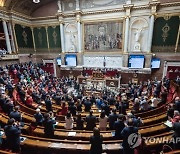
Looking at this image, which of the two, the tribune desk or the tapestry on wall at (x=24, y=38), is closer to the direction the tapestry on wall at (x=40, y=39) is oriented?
the tribune desk

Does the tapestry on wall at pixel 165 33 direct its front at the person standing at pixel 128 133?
yes

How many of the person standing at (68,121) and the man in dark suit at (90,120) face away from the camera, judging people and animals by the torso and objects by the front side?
2

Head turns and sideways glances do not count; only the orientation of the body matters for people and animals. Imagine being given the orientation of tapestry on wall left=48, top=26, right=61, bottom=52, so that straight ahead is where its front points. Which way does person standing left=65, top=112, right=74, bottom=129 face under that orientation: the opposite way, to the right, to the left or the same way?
the opposite way

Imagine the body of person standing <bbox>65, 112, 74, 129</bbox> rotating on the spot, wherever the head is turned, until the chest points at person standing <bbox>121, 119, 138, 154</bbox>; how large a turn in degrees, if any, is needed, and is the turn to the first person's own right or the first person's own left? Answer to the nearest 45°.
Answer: approximately 135° to the first person's own right

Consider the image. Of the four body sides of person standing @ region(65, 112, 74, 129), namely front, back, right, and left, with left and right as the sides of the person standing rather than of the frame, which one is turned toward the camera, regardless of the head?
back

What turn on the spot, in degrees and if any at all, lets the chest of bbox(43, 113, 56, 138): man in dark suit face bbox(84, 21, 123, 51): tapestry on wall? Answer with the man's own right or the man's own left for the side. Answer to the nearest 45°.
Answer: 0° — they already face it

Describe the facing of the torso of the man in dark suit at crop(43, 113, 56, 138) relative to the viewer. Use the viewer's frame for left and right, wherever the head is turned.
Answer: facing away from the viewer and to the right of the viewer

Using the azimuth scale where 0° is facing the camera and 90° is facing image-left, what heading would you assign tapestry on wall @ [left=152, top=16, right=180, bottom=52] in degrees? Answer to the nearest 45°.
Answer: approximately 0°

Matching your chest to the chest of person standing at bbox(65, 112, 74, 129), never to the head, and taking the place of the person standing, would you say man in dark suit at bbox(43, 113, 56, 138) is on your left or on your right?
on your left

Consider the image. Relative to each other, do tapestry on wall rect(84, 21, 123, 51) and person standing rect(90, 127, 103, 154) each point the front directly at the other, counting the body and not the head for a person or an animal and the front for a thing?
yes
